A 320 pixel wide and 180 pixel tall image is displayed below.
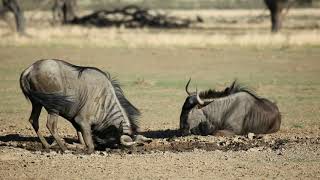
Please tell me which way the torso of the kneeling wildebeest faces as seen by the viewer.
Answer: to the viewer's right

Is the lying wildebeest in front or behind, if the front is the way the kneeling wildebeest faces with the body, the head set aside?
in front

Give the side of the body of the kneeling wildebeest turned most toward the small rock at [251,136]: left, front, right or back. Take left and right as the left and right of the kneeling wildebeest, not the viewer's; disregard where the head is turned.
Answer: front
